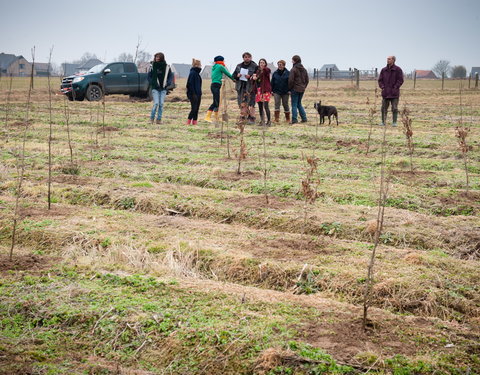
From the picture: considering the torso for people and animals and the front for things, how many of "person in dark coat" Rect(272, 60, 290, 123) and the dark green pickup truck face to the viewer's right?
0

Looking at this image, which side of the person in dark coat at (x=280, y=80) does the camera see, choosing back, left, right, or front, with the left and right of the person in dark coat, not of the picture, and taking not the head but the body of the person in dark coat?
front

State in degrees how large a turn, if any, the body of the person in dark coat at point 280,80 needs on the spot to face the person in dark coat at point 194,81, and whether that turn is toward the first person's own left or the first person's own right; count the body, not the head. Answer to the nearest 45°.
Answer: approximately 45° to the first person's own right

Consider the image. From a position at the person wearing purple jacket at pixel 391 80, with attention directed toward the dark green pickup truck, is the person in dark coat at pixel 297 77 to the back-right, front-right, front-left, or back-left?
front-left

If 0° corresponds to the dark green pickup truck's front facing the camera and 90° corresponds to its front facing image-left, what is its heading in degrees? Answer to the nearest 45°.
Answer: approximately 45°

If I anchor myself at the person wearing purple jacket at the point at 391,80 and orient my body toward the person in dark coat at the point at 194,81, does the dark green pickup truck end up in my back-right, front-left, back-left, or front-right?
front-right

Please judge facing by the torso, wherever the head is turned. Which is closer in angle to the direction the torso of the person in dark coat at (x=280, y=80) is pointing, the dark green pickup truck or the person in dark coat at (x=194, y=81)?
the person in dark coat
